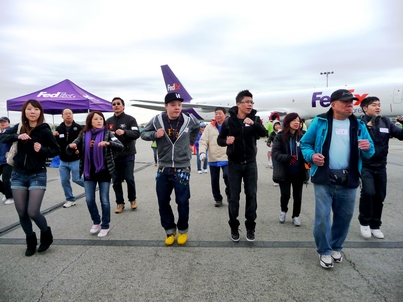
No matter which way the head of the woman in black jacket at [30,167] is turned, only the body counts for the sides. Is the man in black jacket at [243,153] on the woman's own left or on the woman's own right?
on the woman's own left

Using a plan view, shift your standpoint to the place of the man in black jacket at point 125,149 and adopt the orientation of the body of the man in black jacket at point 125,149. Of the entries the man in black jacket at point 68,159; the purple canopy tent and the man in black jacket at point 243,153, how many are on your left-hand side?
1

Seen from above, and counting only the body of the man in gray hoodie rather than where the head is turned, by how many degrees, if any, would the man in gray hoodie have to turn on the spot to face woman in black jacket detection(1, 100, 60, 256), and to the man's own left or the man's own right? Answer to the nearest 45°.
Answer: approximately 90° to the man's own right

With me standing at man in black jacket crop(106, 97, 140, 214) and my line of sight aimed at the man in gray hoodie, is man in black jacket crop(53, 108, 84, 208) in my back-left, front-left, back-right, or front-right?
back-right

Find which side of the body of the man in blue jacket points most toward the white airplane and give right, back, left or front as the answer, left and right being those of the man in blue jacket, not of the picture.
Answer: back

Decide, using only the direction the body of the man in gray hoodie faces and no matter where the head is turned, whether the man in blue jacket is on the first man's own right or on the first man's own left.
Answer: on the first man's own left
